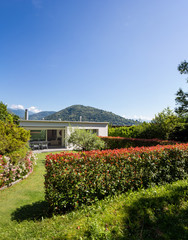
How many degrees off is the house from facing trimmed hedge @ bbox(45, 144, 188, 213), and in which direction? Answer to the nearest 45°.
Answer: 0° — it already faces it

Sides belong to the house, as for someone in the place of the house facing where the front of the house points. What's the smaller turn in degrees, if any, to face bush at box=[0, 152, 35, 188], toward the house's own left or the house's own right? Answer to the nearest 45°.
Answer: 0° — it already faces it

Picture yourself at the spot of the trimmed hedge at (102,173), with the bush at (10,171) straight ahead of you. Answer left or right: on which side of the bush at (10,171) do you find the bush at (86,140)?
right

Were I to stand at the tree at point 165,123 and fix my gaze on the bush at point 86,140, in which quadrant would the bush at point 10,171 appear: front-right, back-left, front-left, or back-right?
front-left

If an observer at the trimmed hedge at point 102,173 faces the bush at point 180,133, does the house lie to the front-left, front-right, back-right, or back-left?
front-left

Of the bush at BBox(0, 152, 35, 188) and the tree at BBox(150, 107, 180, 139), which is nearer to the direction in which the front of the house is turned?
the bush

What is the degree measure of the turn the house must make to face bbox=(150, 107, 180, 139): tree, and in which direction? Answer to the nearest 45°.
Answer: approximately 45° to its left

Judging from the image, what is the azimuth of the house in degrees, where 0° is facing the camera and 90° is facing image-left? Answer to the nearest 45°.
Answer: approximately 0°

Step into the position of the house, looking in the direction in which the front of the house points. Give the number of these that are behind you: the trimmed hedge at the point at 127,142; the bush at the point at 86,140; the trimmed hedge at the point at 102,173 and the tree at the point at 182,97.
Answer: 0

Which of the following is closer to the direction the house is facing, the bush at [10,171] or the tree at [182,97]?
the bush

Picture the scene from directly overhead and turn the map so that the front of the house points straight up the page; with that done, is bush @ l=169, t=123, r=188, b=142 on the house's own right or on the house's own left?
on the house's own left
